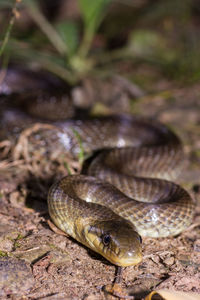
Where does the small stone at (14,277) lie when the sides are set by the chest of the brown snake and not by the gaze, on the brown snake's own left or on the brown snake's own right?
on the brown snake's own right

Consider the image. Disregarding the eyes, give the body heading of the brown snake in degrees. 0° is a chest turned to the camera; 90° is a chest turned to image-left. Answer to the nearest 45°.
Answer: approximately 315°

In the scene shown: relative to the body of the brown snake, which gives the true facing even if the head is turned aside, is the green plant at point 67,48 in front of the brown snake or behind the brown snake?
behind

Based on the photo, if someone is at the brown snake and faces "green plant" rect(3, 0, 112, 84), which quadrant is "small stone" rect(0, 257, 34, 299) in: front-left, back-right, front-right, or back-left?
back-left

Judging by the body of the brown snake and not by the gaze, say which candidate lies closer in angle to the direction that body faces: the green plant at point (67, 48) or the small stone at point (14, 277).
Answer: the small stone
